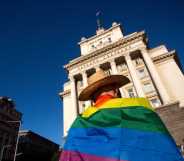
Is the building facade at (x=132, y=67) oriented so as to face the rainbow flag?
yes

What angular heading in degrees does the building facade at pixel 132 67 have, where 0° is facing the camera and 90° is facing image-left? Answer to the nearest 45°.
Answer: approximately 0°
